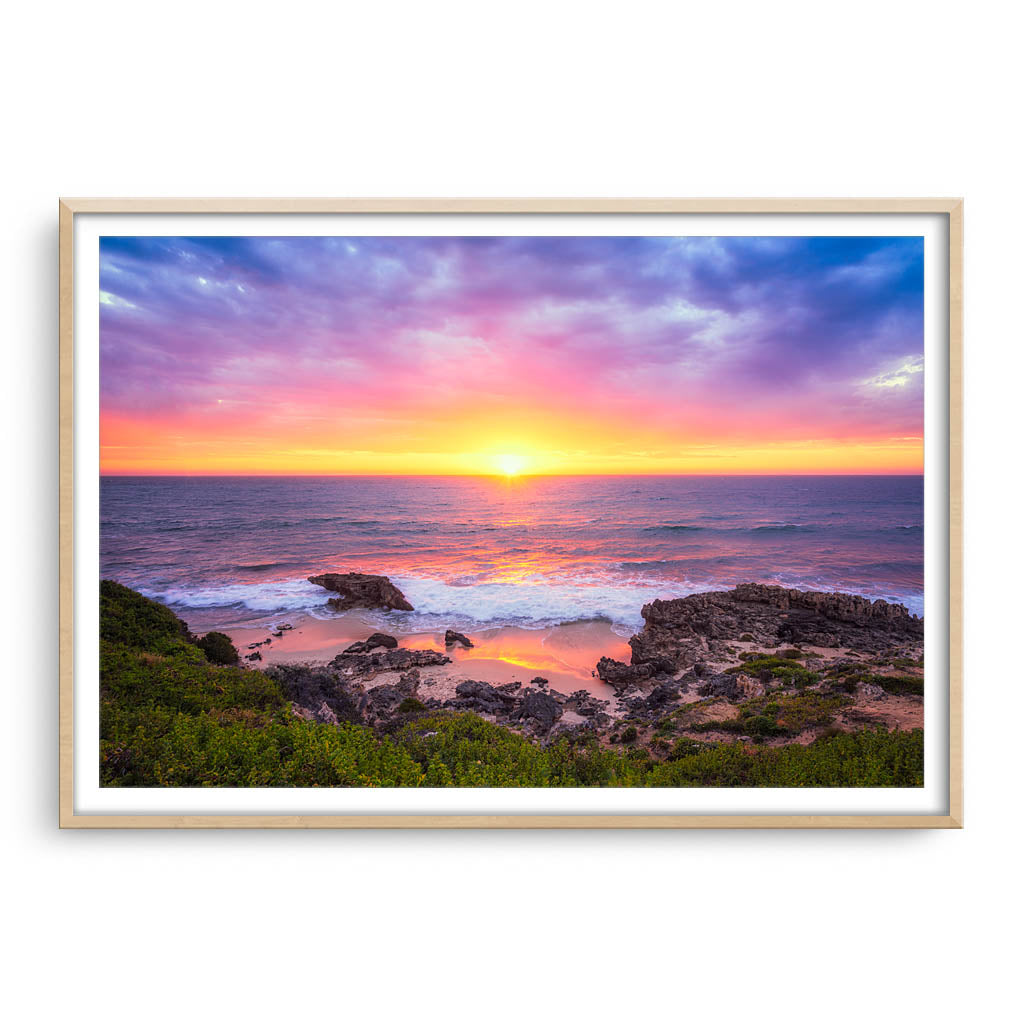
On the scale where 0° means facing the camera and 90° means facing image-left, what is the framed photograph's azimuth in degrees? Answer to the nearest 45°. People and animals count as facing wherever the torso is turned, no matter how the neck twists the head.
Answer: approximately 0°
